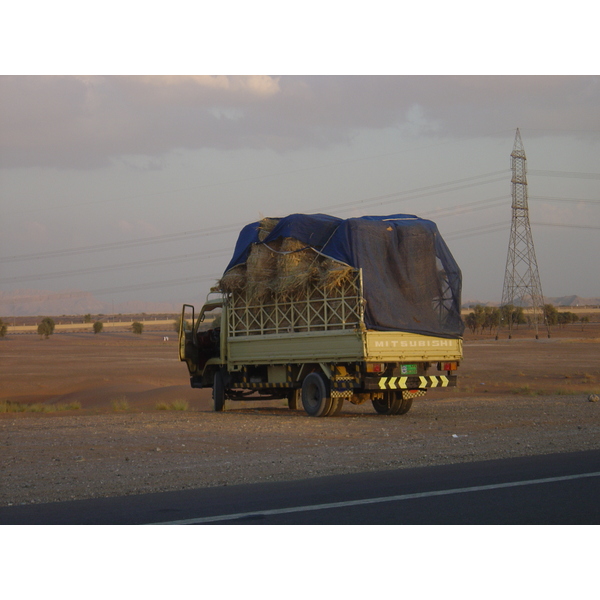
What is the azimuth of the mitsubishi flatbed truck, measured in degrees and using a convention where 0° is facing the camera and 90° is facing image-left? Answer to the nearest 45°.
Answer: approximately 135°
